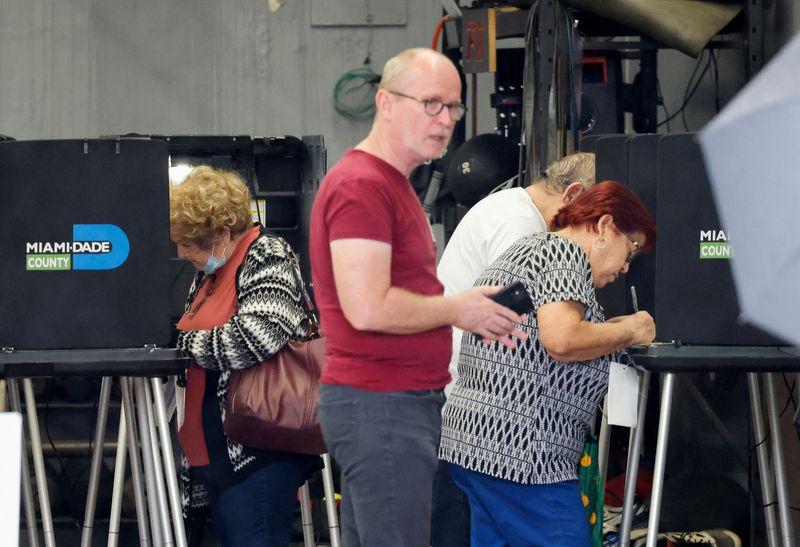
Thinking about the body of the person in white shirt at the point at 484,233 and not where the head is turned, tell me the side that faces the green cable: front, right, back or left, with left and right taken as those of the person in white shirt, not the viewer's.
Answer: left

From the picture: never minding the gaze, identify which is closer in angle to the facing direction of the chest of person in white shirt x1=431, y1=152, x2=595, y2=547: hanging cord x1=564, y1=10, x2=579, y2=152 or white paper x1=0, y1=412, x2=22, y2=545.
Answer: the hanging cord

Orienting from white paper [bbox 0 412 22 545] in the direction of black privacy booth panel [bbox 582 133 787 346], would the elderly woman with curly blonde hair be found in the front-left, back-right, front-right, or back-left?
front-left

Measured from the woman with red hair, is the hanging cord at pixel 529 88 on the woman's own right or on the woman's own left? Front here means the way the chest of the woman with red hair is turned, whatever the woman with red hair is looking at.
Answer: on the woman's own left

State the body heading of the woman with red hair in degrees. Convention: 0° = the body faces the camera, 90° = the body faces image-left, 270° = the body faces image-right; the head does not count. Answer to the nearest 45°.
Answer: approximately 270°

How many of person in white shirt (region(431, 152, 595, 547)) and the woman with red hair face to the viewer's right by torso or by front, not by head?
2

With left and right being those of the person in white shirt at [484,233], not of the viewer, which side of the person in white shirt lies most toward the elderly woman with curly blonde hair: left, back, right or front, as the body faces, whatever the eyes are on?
back

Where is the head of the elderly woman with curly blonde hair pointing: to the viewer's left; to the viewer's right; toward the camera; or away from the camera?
to the viewer's left

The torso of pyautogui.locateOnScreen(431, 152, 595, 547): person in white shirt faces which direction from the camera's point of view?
to the viewer's right

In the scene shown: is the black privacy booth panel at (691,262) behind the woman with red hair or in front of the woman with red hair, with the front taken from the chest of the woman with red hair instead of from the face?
in front

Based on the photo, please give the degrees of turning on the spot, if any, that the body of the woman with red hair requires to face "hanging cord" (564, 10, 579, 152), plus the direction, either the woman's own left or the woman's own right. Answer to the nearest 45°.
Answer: approximately 90° to the woman's own left

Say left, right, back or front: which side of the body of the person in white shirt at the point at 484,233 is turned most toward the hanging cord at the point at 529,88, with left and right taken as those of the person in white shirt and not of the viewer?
left

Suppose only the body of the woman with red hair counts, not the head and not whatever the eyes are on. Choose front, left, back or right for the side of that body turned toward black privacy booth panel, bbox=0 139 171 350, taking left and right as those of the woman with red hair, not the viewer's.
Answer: back

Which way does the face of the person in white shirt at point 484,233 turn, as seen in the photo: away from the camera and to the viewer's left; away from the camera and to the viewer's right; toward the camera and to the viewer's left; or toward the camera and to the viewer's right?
away from the camera and to the viewer's right
